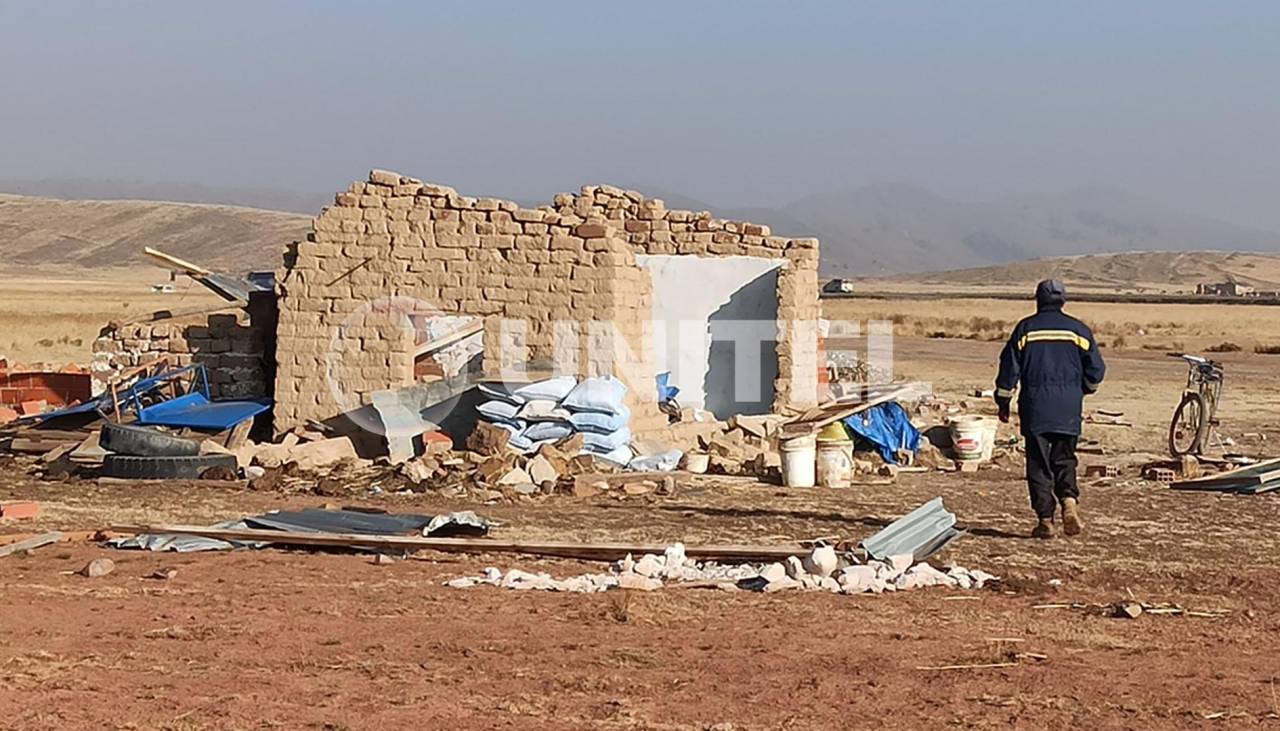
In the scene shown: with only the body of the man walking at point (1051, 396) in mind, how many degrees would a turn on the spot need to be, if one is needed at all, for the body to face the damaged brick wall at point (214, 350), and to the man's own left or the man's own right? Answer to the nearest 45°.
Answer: approximately 45° to the man's own left

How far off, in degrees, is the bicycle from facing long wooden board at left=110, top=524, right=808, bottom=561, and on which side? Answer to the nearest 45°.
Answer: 0° — it already faces it

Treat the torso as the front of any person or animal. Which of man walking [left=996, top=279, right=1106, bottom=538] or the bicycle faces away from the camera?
the man walking

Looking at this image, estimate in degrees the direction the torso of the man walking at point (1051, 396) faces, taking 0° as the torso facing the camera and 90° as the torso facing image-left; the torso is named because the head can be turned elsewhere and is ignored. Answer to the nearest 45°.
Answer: approximately 180°

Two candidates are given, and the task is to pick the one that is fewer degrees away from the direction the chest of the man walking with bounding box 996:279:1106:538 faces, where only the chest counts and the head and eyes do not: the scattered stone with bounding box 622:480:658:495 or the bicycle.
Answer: the bicycle

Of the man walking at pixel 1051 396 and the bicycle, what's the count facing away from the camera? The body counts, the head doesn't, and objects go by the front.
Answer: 1

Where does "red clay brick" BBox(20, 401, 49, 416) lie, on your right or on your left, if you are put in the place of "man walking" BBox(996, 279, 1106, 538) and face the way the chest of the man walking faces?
on your left

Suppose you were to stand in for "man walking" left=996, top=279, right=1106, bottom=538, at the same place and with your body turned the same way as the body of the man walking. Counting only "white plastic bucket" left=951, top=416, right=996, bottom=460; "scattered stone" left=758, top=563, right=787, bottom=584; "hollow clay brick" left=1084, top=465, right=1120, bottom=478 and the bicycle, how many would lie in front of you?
3

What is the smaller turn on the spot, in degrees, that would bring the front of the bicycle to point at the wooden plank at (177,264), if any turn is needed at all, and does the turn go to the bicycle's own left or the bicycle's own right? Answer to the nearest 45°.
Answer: approximately 45° to the bicycle's own right

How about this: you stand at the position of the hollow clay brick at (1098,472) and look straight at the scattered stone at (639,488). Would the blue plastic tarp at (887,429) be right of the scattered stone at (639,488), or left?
right

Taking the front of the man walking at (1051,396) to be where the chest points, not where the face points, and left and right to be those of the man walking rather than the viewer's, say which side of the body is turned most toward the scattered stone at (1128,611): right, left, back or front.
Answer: back

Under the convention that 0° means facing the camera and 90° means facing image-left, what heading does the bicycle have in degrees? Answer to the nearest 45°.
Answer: approximately 45°

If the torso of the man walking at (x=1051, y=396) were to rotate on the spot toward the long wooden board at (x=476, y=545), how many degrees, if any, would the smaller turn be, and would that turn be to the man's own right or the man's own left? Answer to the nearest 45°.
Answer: approximately 135° to the man's own left
